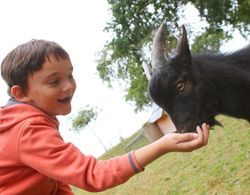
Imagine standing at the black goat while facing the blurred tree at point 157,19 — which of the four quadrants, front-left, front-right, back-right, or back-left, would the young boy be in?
back-left

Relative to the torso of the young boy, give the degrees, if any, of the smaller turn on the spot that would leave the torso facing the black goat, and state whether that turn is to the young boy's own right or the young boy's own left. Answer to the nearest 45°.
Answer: approximately 45° to the young boy's own left

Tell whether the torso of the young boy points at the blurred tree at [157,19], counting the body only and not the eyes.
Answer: no

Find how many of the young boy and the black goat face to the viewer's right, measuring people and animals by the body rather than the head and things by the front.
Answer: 1

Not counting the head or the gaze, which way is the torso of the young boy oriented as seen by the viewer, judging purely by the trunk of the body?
to the viewer's right

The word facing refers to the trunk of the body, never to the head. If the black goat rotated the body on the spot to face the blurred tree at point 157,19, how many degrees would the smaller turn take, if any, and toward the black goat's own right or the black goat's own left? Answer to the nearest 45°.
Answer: approximately 90° to the black goat's own right

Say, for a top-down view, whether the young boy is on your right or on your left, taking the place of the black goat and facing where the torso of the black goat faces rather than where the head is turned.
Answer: on your left

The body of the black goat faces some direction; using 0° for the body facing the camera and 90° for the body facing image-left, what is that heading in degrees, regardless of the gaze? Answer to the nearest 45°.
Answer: approximately 90°

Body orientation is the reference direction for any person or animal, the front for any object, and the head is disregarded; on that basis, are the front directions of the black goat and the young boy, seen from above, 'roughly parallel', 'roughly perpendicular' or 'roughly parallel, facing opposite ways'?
roughly parallel, facing opposite ways

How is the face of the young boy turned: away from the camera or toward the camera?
toward the camera
